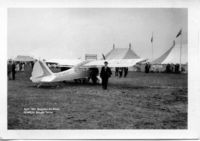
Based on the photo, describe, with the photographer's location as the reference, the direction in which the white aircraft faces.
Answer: facing away from the viewer and to the right of the viewer
